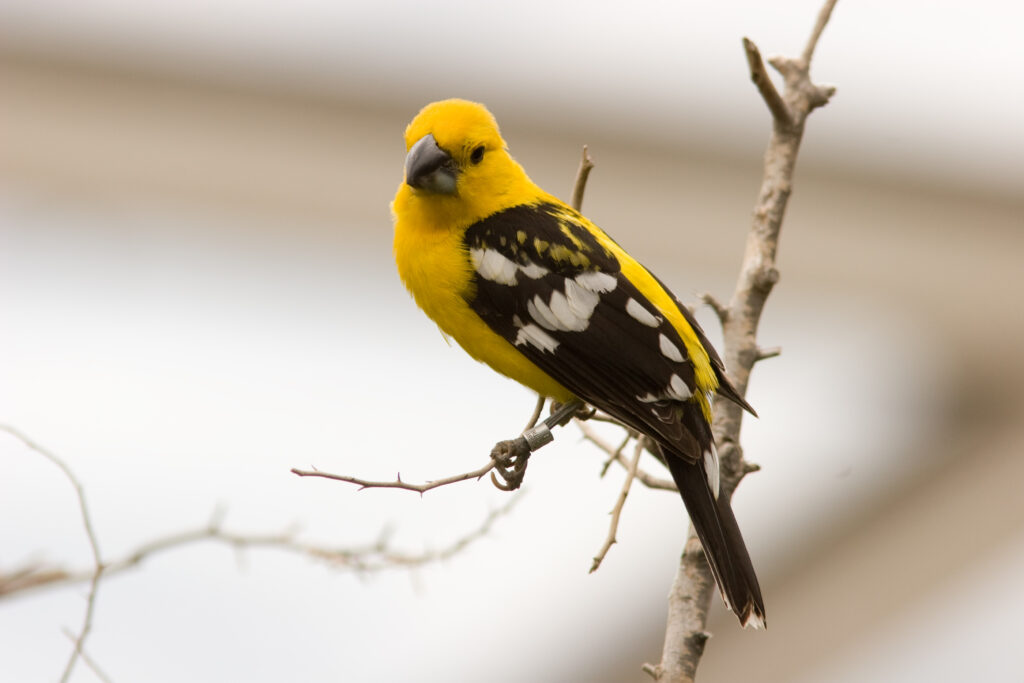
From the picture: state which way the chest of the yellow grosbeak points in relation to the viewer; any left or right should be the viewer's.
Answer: facing to the left of the viewer
